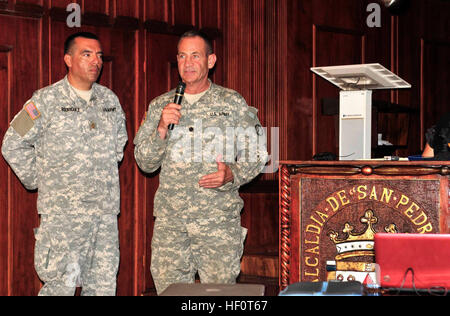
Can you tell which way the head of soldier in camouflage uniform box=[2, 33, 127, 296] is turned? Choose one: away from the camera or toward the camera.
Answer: toward the camera

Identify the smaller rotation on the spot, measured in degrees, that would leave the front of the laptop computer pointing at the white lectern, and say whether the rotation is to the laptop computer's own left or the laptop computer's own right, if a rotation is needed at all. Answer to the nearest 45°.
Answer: approximately 45° to the laptop computer's own right

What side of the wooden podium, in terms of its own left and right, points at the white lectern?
back

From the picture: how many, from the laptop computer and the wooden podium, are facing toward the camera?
1

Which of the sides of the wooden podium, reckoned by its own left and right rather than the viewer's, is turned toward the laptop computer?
front

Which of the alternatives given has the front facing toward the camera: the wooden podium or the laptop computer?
the wooden podium

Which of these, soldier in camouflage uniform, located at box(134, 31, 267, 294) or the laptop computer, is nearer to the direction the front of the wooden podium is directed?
the laptop computer

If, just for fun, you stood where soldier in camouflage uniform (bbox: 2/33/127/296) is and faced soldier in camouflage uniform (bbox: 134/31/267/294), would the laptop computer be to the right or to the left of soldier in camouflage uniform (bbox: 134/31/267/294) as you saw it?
right

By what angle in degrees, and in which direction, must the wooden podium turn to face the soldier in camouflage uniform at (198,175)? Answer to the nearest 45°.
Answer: approximately 90° to its right

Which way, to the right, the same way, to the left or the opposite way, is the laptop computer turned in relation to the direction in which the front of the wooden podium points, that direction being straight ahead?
the opposite way

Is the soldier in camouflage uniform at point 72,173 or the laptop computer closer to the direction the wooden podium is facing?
the laptop computer

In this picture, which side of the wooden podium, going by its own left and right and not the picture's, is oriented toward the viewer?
front

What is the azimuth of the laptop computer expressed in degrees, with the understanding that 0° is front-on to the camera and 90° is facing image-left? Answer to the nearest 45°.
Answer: approximately 180°

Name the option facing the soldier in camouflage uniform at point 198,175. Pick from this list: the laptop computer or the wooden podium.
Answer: the laptop computer

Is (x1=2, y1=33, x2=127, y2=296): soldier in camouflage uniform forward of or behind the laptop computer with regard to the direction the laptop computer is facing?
forward
